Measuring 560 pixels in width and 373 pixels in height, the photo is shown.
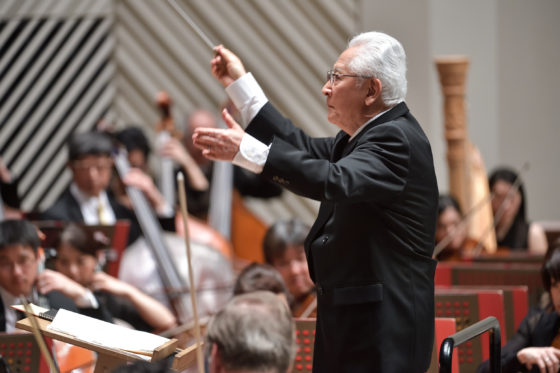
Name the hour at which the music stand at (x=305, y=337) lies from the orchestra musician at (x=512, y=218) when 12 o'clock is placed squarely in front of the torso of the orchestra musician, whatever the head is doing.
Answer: The music stand is roughly at 11 o'clock from the orchestra musician.

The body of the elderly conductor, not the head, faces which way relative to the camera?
to the viewer's left

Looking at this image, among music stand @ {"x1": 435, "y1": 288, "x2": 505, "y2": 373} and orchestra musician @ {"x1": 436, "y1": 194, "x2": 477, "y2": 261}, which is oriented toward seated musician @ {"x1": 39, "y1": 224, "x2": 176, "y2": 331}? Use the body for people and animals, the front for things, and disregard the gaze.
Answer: the orchestra musician

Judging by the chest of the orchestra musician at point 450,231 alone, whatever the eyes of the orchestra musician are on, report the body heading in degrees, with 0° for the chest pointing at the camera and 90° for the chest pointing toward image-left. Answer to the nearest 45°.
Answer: approximately 45°

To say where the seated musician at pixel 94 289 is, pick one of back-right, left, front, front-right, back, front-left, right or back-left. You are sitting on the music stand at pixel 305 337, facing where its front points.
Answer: front-left

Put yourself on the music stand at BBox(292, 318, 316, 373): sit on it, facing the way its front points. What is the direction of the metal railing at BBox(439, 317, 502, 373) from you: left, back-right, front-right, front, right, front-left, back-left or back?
back-right

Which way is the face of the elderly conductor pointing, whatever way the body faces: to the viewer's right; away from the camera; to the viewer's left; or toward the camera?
to the viewer's left

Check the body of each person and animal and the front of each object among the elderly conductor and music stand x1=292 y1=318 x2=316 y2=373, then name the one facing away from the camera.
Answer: the music stand
